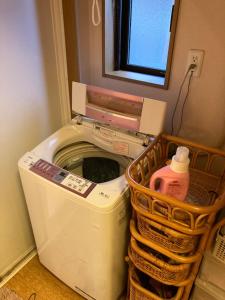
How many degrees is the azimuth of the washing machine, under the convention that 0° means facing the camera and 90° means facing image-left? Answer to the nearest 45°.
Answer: approximately 45°

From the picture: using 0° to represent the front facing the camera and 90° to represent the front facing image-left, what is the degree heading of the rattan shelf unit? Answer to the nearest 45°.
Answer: approximately 45°

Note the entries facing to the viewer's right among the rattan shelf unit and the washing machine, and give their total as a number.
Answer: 0

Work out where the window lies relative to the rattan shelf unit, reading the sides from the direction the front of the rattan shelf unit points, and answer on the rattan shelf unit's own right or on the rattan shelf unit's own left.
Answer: on the rattan shelf unit's own right

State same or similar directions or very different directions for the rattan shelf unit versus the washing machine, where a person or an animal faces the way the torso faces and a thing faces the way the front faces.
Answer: same or similar directions

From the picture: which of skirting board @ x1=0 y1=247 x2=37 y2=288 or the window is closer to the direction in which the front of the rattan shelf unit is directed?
the skirting board
